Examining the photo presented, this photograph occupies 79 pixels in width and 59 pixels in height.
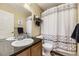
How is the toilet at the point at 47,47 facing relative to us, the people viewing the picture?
facing the viewer and to the right of the viewer

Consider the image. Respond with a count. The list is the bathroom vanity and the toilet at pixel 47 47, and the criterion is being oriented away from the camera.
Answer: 0

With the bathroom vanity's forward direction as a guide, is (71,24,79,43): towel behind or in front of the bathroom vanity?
in front
